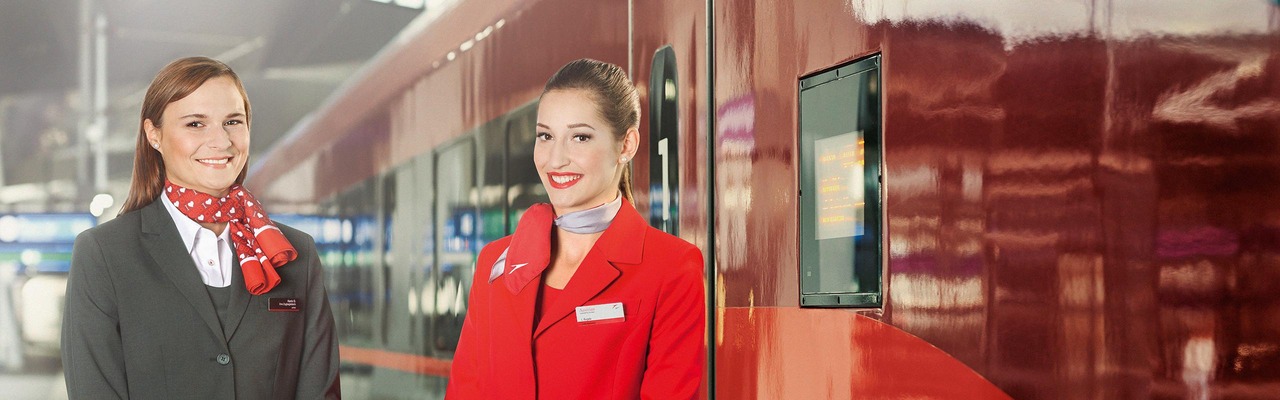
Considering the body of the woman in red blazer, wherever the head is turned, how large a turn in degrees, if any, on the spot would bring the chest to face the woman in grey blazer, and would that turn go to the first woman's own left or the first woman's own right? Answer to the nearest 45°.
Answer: approximately 45° to the first woman's own right

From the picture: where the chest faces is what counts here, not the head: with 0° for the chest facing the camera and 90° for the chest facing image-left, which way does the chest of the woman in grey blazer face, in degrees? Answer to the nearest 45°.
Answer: approximately 315°
